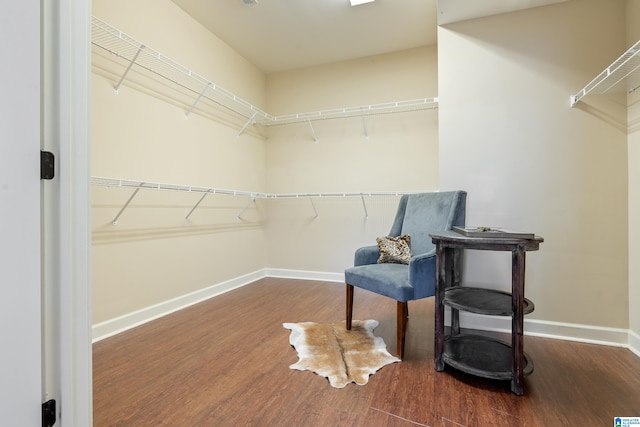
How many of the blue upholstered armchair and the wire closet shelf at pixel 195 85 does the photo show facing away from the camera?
0

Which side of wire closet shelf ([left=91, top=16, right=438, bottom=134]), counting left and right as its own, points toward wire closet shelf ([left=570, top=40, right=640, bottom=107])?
front

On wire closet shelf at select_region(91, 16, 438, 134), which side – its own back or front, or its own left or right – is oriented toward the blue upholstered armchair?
front

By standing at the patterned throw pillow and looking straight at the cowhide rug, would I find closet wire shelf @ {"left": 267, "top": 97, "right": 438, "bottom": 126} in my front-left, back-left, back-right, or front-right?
back-right

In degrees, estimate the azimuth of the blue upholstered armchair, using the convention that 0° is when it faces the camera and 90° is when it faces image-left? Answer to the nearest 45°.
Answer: approximately 45°

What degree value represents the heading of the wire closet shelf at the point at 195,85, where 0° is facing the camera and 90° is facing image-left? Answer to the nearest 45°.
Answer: approximately 315°

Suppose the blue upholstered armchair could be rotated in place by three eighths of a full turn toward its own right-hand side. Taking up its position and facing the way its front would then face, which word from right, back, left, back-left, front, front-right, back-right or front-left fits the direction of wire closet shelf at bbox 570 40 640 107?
right
